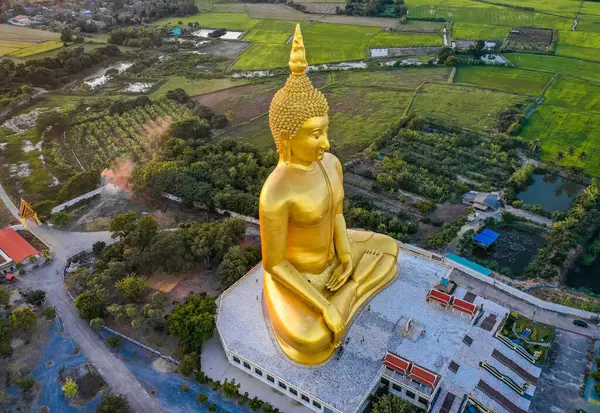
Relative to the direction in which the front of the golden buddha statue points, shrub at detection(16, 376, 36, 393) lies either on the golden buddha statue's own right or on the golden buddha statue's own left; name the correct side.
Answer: on the golden buddha statue's own right

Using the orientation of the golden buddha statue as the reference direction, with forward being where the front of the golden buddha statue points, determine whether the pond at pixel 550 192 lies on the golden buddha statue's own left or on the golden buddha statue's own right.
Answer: on the golden buddha statue's own left

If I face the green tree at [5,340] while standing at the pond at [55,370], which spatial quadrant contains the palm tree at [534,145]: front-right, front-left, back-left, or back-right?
back-right

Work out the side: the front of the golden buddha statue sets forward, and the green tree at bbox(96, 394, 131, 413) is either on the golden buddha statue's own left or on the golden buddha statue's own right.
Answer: on the golden buddha statue's own right

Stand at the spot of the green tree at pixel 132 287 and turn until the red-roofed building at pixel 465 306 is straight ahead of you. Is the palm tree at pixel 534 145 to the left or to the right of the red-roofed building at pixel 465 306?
left

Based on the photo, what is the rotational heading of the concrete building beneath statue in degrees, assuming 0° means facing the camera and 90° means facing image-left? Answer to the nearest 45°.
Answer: approximately 315°

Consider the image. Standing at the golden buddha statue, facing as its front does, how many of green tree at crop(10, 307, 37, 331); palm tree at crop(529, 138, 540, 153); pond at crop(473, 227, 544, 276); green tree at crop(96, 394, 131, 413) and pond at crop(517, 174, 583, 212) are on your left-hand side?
3

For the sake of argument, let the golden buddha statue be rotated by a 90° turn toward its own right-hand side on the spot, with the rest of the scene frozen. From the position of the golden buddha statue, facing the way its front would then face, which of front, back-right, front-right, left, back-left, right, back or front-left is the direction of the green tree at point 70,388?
front-right

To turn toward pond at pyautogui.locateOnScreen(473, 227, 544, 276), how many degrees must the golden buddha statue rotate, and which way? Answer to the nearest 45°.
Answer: approximately 90° to its left
